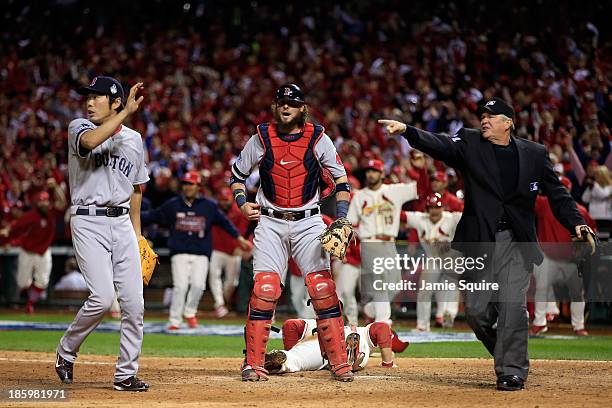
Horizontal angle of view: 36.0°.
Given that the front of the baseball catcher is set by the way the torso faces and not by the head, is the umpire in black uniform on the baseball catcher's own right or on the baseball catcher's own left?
on the baseball catcher's own left

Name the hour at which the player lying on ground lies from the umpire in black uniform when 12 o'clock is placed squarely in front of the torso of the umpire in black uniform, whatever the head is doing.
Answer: The player lying on ground is roughly at 4 o'clock from the umpire in black uniform.

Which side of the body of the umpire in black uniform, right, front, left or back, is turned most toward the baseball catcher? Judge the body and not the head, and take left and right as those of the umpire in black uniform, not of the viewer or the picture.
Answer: right

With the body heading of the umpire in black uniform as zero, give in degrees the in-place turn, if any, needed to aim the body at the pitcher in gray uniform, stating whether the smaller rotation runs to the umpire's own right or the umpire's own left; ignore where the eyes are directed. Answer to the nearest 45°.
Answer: approximately 90° to the umpire's own right

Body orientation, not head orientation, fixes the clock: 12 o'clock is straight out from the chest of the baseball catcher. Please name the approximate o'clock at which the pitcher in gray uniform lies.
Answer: The pitcher in gray uniform is roughly at 2 o'clock from the baseball catcher.

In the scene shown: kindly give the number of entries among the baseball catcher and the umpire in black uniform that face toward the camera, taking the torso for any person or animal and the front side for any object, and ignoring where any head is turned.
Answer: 2

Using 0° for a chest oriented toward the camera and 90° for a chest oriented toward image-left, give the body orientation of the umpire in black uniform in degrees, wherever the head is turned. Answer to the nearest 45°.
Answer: approximately 0°

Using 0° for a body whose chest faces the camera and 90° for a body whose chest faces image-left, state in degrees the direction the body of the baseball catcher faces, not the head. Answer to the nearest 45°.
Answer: approximately 0°
